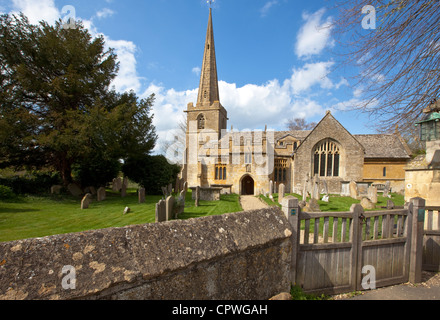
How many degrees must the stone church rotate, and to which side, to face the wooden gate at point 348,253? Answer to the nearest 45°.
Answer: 0° — it already faces it

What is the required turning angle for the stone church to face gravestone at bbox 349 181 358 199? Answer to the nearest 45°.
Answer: approximately 45° to its left

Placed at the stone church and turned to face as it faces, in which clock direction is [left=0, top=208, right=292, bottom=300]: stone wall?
The stone wall is roughly at 12 o'clock from the stone church.

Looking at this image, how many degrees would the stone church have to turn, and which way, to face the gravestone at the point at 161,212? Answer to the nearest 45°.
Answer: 0° — it already faces it

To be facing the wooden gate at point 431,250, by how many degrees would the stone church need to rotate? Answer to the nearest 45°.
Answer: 0° — it already faces it

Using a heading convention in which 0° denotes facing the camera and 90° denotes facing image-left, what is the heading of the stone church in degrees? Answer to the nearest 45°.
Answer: approximately 0°
